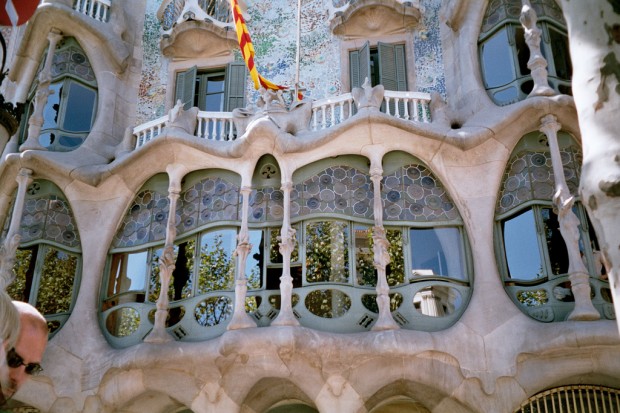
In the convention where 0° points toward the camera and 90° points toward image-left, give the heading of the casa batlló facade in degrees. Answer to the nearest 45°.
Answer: approximately 0°
